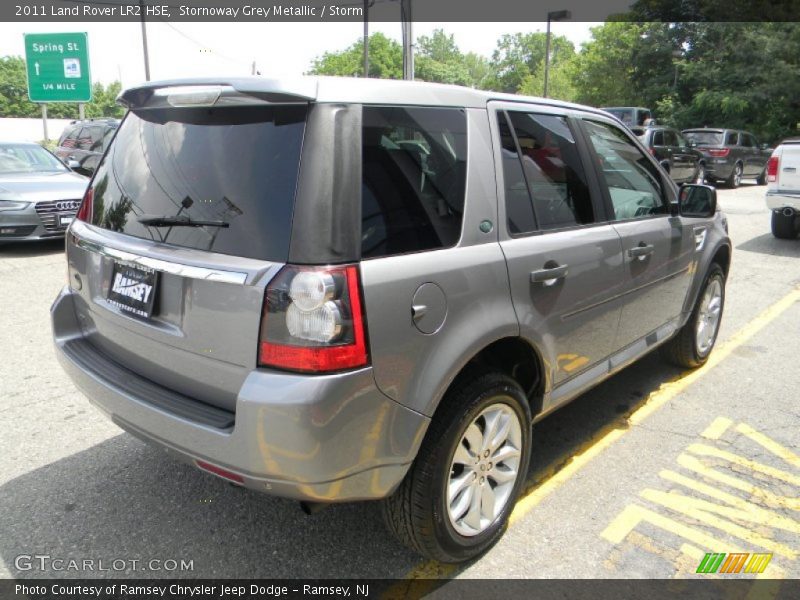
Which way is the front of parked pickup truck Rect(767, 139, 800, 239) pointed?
away from the camera

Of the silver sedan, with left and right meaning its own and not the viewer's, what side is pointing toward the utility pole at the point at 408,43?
left

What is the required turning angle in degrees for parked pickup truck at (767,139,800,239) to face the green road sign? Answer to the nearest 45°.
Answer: approximately 90° to its left

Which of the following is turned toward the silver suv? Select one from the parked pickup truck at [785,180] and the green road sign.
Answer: the green road sign

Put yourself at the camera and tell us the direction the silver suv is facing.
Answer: facing away from the viewer and to the right of the viewer

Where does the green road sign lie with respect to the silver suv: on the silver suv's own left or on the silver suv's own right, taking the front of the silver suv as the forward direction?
on the silver suv's own left

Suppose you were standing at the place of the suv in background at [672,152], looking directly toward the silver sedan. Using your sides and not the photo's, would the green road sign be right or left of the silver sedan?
right

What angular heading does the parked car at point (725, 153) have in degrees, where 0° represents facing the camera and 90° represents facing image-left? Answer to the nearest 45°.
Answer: approximately 225°

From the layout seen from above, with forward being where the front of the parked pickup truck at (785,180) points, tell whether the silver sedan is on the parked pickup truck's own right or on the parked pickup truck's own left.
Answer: on the parked pickup truck's own left

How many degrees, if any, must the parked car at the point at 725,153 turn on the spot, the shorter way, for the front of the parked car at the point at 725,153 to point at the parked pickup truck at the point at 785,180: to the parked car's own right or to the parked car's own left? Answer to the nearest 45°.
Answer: approximately 135° to the parked car's own right
